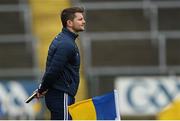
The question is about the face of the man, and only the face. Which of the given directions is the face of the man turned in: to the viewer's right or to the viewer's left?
to the viewer's right

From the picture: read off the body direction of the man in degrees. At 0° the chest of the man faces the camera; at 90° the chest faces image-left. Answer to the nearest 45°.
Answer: approximately 270°
